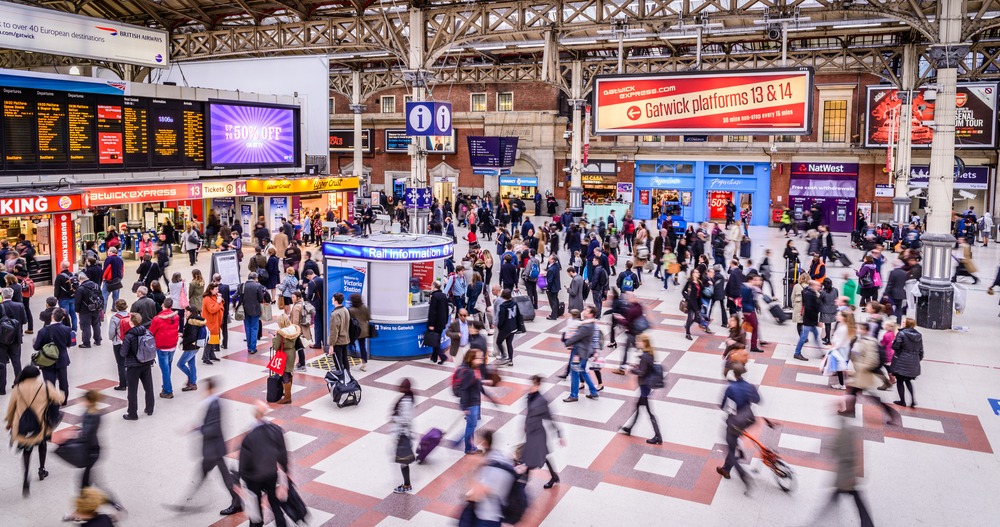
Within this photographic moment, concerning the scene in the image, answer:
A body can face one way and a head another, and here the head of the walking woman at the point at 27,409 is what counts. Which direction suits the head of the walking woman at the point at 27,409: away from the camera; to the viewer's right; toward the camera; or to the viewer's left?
away from the camera

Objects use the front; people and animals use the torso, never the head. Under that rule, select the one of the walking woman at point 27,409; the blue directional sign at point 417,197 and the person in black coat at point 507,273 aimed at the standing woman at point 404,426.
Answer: the blue directional sign

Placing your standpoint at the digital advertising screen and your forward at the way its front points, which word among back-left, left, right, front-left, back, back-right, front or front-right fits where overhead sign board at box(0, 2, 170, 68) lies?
right

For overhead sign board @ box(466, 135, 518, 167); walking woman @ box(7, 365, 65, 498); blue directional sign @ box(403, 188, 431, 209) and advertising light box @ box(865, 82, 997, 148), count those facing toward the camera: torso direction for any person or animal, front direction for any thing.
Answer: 3

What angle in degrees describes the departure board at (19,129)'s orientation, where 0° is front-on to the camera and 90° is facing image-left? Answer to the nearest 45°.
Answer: approximately 315°

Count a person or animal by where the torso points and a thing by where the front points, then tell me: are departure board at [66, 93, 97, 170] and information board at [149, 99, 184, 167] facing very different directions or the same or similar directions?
same or similar directions

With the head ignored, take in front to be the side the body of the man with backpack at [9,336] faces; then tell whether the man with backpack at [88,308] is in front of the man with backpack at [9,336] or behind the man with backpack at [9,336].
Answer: in front

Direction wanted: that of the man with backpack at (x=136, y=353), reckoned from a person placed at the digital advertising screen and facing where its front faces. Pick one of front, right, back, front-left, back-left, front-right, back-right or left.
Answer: front-right

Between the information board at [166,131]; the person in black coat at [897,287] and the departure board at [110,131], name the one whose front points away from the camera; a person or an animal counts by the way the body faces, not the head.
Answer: the person in black coat

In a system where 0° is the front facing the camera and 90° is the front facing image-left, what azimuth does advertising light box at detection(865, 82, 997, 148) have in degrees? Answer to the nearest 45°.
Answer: approximately 0°

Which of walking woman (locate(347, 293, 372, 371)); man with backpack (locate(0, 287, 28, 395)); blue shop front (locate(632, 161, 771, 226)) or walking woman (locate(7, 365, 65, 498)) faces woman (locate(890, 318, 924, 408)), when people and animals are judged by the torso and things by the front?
the blue shop front

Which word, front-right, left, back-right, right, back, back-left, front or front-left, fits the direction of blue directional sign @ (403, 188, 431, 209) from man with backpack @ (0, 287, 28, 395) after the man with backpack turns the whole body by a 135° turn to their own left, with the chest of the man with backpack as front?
back

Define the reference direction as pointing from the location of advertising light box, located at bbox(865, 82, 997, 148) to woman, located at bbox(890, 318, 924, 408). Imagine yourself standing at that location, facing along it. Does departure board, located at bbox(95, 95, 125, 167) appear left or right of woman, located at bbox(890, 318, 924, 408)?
right

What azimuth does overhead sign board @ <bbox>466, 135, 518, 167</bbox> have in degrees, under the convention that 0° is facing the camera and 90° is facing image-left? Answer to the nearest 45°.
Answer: approximately 0°

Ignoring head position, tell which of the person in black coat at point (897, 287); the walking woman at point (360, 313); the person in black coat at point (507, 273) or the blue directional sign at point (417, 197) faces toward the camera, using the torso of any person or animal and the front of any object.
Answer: the blue directional sign

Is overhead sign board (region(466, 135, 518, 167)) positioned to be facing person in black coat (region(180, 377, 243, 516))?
yes

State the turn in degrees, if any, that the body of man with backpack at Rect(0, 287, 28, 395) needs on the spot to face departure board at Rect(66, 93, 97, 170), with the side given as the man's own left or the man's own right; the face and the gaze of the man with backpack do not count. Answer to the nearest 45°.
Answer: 0° — they already face it

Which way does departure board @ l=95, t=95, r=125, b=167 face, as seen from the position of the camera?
facing the viewer and to the right of the viewer

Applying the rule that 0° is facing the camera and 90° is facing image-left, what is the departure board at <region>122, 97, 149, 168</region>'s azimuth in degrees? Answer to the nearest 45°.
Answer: approximately 315°

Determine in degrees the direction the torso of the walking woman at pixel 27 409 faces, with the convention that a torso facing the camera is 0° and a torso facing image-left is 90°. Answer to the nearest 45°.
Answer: approximately 180°
